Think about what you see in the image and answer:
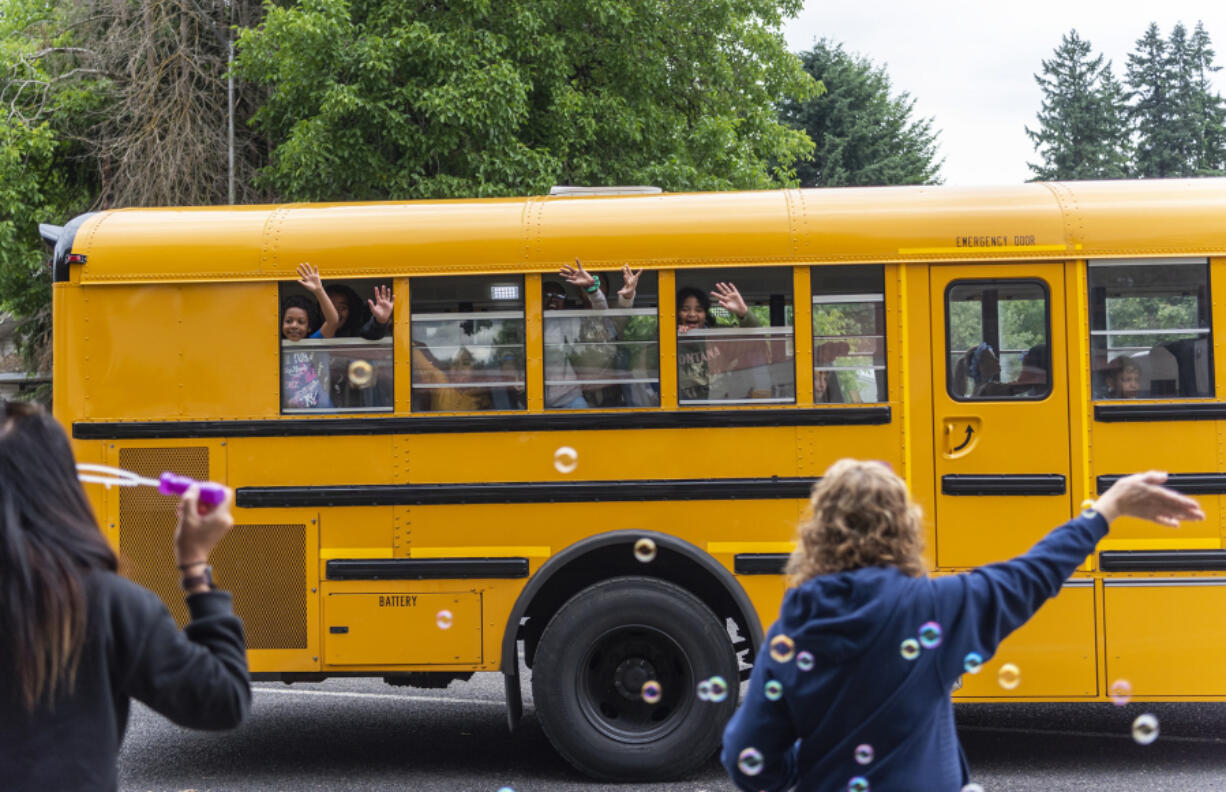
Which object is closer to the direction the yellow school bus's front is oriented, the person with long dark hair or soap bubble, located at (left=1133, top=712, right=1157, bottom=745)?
the soap bubble

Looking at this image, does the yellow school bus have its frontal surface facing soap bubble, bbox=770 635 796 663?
no

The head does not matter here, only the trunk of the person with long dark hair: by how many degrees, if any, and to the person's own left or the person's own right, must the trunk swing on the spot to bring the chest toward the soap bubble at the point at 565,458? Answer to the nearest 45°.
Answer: approximately 45° to the person's own right

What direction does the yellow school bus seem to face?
to the viewer's right

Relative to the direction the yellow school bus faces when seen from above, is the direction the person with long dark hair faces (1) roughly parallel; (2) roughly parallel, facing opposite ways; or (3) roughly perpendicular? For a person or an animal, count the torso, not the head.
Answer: roughly perpendicular

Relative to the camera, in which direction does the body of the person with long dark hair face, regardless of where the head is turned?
away from the camera

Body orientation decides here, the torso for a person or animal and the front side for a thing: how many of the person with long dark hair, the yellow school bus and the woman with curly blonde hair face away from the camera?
2

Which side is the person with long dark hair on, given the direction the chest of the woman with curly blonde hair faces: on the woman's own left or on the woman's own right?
on the woman's own left

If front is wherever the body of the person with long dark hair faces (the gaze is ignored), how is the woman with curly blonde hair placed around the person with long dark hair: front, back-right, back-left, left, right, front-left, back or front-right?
right

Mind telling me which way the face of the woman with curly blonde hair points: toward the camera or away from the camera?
away from the camera

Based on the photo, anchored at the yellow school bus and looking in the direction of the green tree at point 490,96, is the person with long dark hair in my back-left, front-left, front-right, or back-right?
back-left

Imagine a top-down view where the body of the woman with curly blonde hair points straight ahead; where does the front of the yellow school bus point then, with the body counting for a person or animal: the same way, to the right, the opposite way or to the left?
to the right

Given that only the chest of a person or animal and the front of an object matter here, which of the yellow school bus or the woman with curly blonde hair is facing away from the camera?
the woman with curly blonde hair

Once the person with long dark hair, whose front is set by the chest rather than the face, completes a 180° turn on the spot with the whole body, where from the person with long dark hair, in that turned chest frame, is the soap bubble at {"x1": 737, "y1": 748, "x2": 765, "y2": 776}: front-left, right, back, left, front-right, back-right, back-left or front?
left

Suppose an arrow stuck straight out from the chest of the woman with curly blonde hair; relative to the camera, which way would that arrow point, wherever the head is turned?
away from the camera

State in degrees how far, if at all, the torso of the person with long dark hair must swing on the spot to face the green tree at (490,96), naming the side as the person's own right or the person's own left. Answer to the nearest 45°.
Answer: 0° — they already face it

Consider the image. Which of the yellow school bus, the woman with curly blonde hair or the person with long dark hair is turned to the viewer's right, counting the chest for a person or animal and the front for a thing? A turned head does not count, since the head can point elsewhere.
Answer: the yellow school bus
